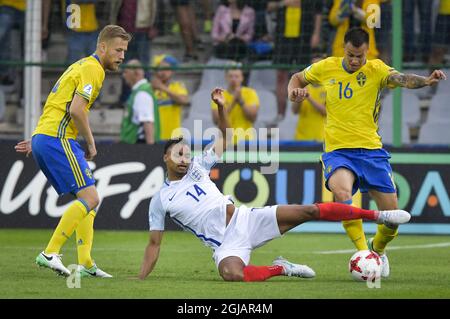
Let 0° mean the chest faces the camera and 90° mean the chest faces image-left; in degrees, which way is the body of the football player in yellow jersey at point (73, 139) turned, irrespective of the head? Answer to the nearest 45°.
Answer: approximately 270°

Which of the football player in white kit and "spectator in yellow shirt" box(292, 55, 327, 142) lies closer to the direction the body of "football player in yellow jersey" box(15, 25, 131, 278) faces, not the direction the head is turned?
the football player in white kit

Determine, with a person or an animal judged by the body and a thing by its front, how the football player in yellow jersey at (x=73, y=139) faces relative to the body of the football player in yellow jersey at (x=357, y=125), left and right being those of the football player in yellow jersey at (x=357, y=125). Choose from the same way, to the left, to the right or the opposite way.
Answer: to the left

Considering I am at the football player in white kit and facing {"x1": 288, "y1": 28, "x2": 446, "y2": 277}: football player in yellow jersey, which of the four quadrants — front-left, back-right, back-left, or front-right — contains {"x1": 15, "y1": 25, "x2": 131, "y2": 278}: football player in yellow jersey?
back-left

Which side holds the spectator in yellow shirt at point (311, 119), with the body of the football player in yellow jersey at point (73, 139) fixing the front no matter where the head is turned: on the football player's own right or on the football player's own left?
on the football player's own left

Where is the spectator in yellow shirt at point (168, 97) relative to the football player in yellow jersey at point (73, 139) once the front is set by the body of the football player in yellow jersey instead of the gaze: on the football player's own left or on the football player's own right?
on the football player's own left

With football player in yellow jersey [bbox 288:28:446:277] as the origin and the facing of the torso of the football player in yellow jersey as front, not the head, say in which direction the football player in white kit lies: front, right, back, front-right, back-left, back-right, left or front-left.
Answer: front-right

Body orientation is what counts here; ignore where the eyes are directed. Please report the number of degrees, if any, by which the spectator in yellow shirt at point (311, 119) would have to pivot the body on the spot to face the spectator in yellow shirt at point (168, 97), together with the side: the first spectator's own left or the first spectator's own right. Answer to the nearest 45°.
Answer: approximately 90° to the first spectator's own right

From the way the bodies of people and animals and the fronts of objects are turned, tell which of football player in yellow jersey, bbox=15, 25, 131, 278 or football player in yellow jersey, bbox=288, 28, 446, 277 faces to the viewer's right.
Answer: football player in yellow jersey, bbox=15, 25, 131, 278

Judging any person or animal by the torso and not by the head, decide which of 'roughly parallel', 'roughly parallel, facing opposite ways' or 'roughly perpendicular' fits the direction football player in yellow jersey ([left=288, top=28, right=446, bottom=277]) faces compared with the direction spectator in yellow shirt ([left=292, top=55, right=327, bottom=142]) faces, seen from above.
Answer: roughly parallel

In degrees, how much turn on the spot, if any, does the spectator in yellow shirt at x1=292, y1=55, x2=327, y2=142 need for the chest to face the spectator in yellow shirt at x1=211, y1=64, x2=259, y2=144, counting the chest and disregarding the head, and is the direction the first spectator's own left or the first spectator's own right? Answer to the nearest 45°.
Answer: approximately 90° to the first spectator's own right

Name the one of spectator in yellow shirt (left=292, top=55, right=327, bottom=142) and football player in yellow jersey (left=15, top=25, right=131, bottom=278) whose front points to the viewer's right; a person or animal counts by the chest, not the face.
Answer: the football player in yellow jersey

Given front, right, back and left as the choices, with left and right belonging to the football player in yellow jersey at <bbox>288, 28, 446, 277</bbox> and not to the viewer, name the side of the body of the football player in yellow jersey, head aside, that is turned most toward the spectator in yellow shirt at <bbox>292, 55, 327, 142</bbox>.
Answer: back

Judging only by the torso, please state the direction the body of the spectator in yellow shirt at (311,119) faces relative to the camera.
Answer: toward the camera

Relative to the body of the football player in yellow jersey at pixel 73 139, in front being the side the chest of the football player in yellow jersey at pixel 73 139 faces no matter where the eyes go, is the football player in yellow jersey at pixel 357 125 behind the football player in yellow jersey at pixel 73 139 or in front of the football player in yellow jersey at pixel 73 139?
in front

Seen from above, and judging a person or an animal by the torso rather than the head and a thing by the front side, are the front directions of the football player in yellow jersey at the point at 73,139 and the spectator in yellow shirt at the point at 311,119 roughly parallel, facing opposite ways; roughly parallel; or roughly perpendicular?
roughly perpendicular

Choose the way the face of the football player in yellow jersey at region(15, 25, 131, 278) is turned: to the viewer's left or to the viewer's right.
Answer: to the viewer's right
